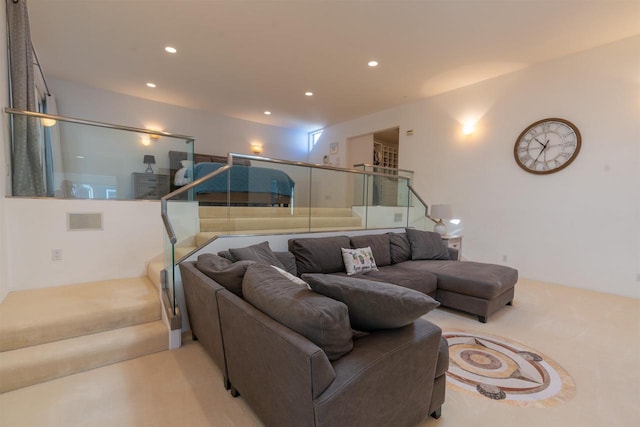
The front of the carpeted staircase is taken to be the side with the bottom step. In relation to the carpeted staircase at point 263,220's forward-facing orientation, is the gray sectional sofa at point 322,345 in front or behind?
in front

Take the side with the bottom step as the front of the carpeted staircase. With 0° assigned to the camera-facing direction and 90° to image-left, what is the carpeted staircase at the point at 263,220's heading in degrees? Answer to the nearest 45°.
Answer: approximately 0°

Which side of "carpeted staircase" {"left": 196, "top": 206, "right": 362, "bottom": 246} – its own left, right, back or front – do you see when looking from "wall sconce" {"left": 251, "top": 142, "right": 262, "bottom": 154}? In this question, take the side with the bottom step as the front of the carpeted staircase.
back

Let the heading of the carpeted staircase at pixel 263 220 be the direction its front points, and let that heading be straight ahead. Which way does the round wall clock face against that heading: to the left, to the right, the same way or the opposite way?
to the right

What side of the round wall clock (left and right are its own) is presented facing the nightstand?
front

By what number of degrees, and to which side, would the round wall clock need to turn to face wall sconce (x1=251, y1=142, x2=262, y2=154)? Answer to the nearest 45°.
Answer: approximately 45° to its right

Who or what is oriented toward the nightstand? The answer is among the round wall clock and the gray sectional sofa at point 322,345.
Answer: the round wall clock

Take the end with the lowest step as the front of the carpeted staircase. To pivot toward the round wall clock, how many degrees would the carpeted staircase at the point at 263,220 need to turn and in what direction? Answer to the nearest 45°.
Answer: approximately 90° to its left

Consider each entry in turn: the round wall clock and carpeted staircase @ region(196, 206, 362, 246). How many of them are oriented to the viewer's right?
0
